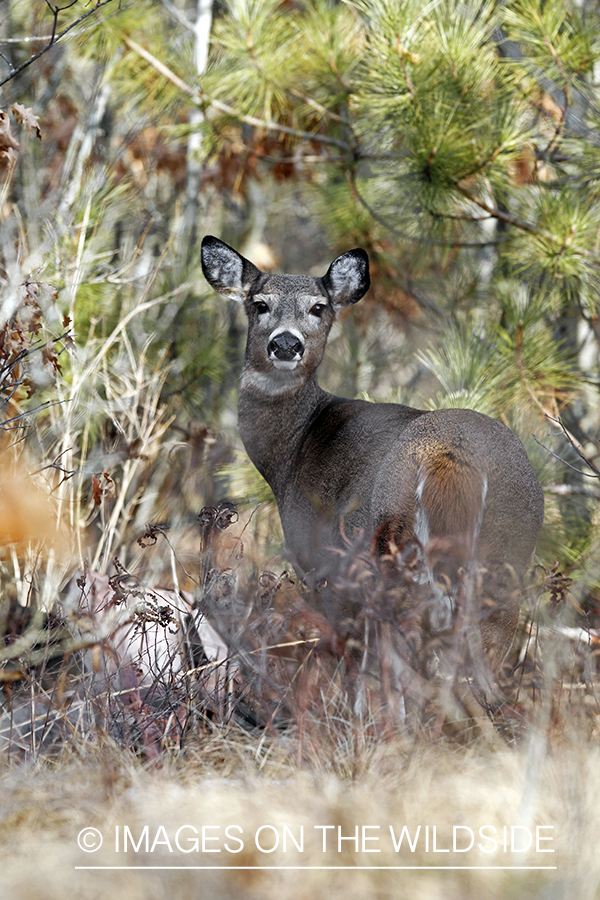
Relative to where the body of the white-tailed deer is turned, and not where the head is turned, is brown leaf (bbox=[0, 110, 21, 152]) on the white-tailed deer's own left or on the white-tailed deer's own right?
on the white-tailed deer's own left

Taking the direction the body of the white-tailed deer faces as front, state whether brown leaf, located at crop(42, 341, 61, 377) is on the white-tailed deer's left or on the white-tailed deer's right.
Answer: on the white-tailed deer's left

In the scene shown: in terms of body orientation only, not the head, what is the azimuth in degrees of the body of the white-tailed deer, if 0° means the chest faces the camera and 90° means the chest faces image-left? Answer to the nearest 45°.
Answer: approximately 135°
